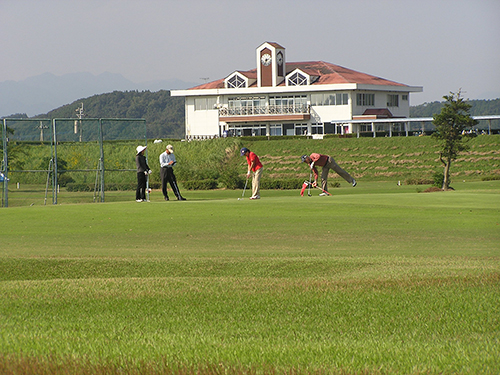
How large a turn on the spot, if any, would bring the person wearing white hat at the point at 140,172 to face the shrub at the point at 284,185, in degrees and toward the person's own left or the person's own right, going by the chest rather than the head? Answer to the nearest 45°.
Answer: approximately 45° to the person's own left

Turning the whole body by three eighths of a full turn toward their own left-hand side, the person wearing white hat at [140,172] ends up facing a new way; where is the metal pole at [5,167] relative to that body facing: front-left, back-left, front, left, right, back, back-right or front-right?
front

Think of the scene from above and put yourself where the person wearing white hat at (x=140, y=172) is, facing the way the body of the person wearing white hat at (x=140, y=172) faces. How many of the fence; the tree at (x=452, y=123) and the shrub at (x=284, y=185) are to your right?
0

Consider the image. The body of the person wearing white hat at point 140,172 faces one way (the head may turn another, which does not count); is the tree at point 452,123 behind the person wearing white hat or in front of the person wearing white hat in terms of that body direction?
in front

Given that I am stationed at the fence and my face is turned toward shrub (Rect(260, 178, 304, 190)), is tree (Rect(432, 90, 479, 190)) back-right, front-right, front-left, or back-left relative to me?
front-right

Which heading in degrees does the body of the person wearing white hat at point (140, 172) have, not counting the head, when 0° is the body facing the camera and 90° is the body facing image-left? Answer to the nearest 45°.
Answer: approximately 270°
